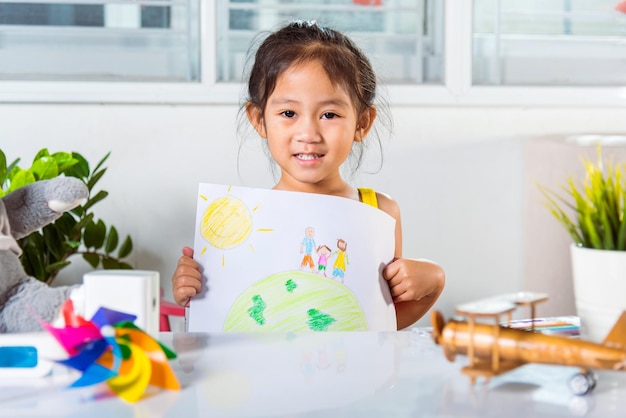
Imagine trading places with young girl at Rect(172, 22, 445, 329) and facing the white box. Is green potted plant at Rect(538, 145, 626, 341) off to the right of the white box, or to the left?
left

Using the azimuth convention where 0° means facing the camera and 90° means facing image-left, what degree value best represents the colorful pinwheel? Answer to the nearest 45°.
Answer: approximately 0°

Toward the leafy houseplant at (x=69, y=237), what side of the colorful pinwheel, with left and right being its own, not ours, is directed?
back

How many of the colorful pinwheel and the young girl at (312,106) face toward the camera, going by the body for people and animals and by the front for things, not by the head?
2

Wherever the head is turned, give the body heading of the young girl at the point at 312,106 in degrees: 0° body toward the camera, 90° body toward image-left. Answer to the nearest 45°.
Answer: approximately 0°

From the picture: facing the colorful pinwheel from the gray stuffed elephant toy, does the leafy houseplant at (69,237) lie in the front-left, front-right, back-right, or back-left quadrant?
back-left

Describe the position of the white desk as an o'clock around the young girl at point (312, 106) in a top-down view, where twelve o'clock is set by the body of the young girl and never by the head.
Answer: The white desk is roughly at 12 o'clock from the young girl.
